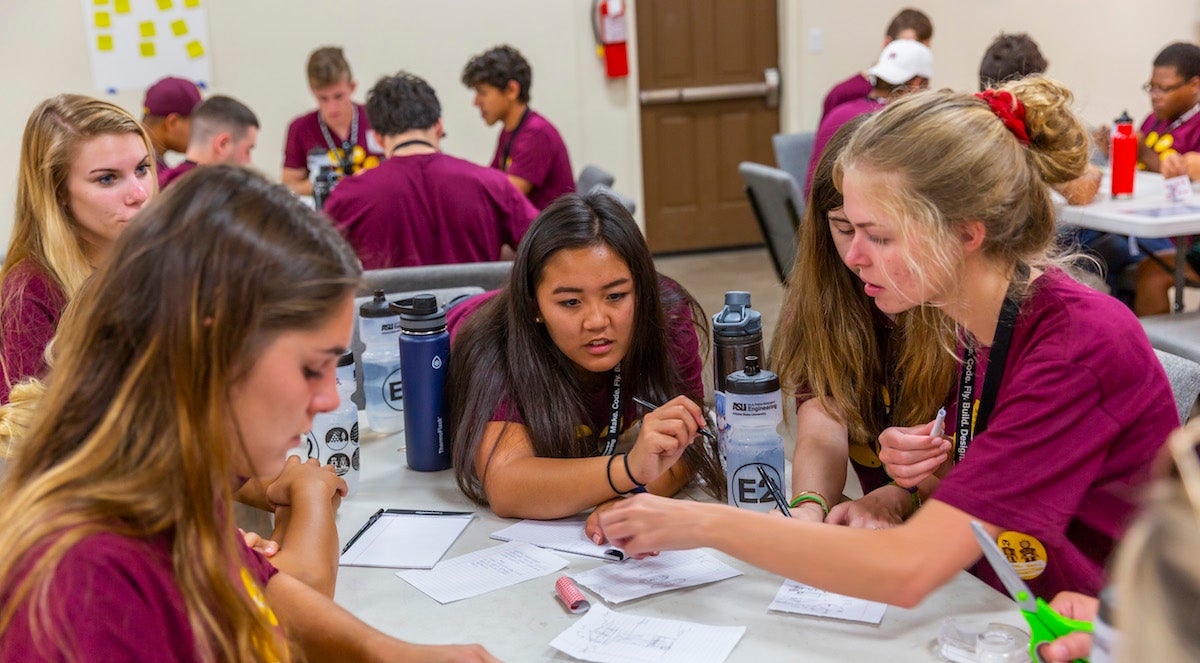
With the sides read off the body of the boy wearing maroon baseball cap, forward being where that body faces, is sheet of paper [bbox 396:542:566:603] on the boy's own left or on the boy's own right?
on the boy's own right

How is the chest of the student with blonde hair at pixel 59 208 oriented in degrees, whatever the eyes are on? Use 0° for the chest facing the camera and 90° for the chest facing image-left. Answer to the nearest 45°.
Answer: approximately 315°

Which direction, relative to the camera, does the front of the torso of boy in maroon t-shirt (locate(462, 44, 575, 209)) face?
to the viewer's left

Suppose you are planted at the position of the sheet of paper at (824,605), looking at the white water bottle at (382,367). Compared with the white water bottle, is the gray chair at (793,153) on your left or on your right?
right

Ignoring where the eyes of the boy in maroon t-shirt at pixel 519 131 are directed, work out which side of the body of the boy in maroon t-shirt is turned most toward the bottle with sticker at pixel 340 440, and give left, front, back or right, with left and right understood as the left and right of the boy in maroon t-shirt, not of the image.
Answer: left

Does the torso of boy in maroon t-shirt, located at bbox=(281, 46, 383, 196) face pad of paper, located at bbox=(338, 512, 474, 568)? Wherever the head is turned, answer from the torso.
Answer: yes

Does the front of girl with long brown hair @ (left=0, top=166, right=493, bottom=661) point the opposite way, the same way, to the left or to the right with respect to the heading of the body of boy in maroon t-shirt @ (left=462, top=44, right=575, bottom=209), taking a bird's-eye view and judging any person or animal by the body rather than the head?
the opposite way

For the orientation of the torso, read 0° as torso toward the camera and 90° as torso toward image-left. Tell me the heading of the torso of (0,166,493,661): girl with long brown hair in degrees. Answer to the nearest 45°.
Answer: approximately 270°

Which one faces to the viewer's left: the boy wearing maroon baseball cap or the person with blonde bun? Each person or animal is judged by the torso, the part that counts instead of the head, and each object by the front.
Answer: the person with blonde bun

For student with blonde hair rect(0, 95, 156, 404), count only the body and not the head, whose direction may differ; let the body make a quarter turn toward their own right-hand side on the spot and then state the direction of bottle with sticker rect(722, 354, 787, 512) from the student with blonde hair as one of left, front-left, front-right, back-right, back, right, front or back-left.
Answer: left

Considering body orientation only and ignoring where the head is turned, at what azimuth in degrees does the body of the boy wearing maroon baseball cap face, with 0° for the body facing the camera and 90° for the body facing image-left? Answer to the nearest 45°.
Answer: approximately 225°

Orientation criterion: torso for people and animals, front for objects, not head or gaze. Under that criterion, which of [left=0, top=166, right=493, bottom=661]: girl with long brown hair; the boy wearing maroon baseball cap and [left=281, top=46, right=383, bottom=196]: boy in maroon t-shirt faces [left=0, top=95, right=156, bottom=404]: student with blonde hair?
the boy in maroon t-shirt

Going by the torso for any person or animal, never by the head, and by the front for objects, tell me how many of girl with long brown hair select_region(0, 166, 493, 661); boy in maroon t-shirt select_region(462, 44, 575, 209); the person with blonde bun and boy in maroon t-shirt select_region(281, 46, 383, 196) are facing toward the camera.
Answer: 1

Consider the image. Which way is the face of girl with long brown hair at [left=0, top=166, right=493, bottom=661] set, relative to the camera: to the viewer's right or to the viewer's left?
to the viewer's right

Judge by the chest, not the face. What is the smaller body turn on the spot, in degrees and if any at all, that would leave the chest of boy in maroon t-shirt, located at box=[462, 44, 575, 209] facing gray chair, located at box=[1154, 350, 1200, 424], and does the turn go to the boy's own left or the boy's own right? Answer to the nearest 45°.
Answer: approximately 90° to the boy's own left

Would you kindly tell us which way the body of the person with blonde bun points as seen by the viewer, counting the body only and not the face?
to the viewer's left

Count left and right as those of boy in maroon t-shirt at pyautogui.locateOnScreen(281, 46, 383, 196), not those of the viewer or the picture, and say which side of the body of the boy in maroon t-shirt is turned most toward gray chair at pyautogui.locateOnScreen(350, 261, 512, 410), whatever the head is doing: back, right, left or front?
front
